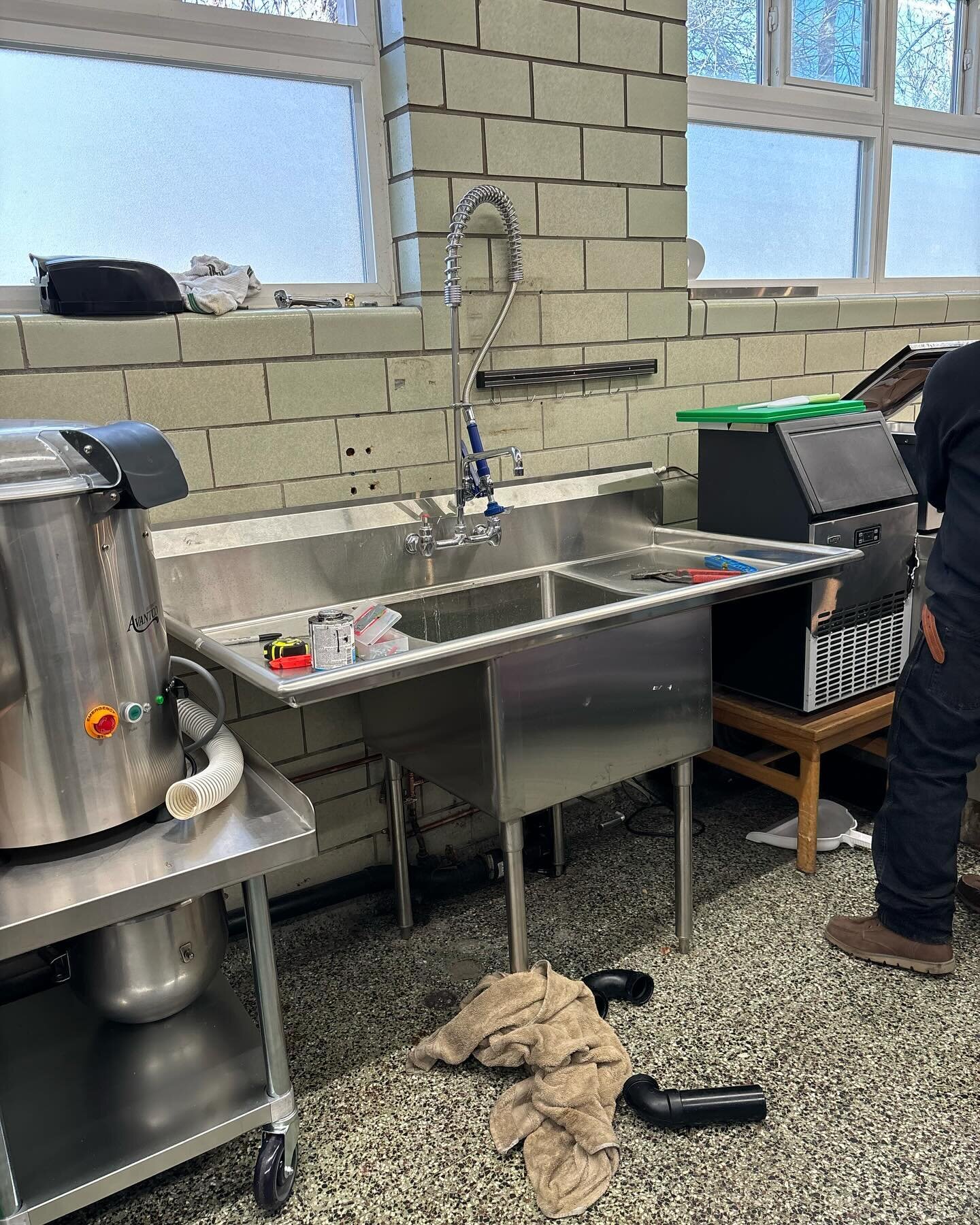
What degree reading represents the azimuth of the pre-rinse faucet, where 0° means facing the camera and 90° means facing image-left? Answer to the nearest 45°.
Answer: approximately 315°

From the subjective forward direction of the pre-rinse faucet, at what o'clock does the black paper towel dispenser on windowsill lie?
The black paper towel dispenser on windowsill is roughly at 4 o'clock from the pre-rinse faucet.

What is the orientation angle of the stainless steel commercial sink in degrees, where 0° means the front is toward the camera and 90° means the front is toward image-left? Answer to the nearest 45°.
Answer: approximately 315°

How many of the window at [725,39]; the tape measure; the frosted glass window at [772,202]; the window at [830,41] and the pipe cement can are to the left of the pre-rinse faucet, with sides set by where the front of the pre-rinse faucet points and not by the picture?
3

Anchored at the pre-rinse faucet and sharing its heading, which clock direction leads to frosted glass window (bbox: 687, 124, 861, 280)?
The frosted glass window is roughly at 9 o'clock from the pre-rinse faucet.

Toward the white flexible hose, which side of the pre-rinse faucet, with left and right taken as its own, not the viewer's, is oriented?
right

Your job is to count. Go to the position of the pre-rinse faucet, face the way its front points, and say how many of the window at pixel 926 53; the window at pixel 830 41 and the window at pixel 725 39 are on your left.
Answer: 3

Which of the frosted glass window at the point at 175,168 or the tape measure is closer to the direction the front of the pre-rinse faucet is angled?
the tape measure
